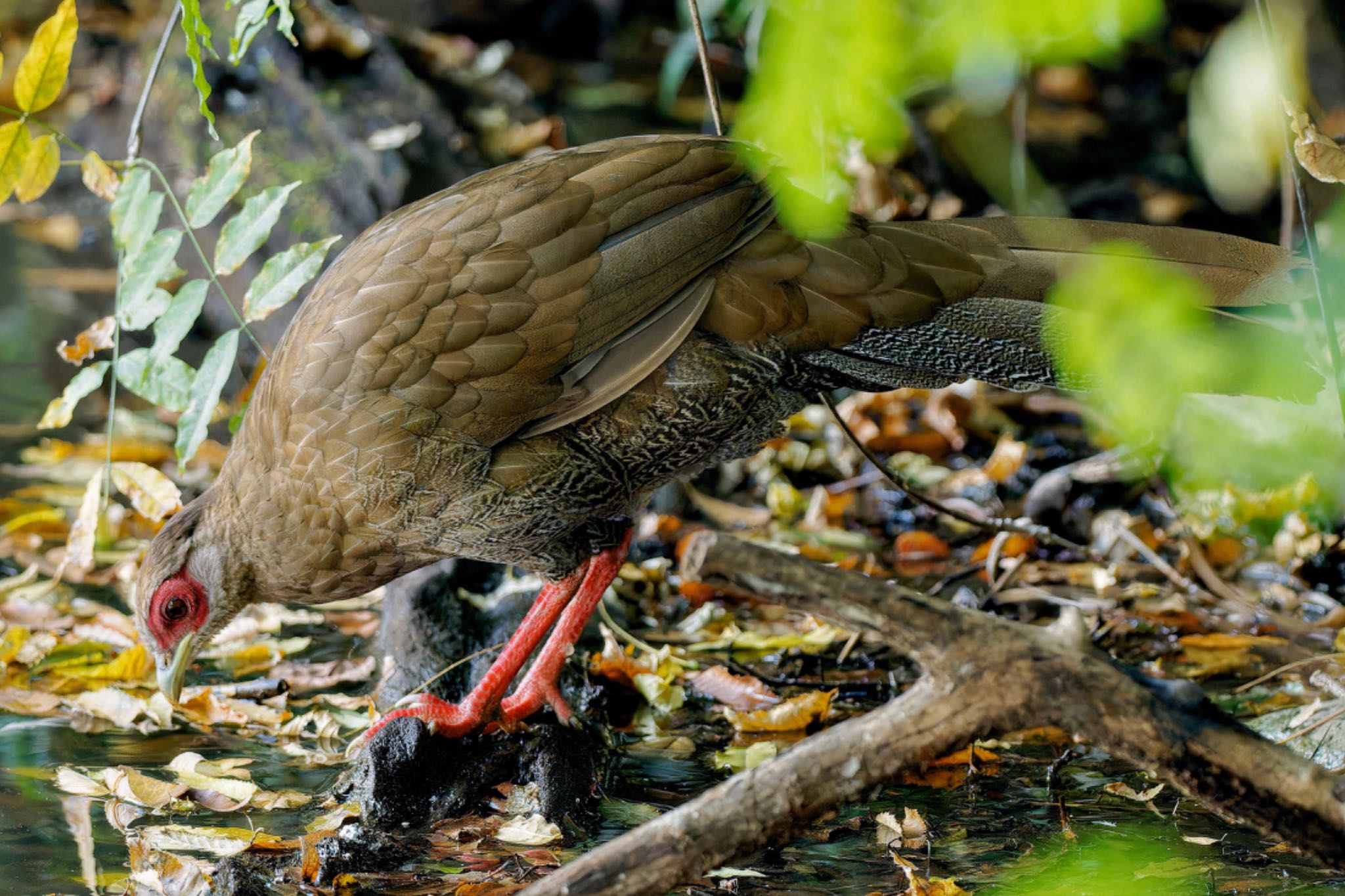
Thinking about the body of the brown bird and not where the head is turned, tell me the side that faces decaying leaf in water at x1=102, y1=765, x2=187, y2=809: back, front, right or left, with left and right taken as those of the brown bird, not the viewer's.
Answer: front

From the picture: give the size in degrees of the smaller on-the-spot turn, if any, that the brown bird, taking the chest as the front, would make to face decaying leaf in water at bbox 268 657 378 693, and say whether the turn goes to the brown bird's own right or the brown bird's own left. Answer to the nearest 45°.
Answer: approximately 45° to the brown bird's own right

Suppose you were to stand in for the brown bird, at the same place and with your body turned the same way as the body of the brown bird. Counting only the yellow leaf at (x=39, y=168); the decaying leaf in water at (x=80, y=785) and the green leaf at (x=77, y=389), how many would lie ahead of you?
3

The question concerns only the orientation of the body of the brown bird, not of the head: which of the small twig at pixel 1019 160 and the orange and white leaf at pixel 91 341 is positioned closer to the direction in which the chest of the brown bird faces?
the orange and white leaf

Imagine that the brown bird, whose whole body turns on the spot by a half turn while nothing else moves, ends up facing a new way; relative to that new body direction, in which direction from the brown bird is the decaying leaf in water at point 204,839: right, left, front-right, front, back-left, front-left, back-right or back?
back-right

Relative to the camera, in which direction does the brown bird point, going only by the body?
to the viewer's left

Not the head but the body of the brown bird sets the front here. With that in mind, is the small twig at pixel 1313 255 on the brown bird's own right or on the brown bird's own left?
on the brown bird's own left

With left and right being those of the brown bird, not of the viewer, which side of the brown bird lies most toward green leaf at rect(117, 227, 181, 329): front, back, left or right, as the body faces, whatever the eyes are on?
front

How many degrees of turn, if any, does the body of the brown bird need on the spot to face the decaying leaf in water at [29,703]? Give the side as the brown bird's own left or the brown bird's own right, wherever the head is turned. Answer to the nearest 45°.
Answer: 0° — it already faces it

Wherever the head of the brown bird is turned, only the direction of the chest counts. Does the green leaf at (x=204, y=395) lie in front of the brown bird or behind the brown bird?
in front

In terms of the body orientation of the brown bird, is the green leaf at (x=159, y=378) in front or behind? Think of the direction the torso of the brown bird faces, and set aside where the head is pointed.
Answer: in front
